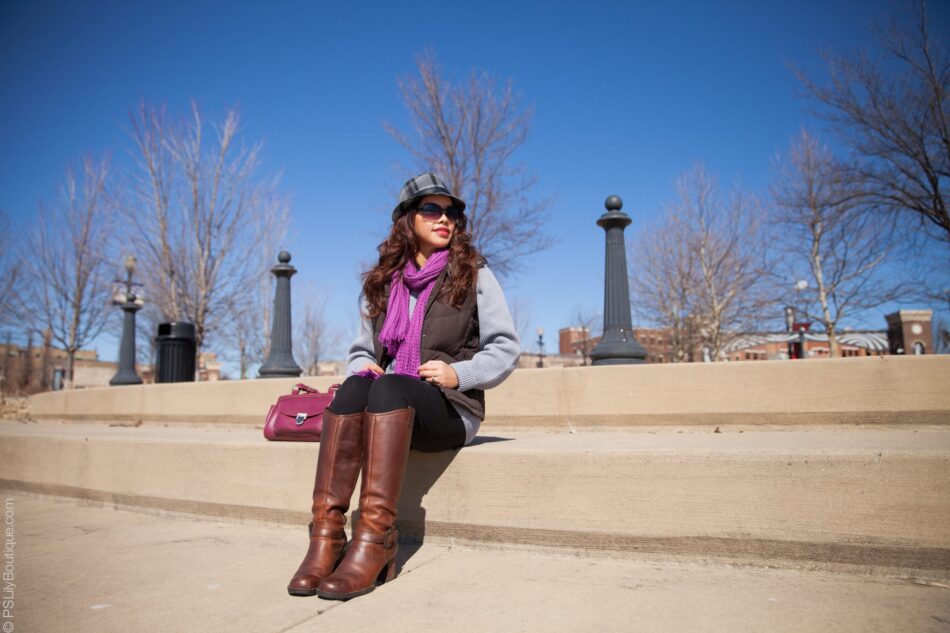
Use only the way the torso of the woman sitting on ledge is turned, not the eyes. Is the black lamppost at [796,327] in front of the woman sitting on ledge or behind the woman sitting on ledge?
behind

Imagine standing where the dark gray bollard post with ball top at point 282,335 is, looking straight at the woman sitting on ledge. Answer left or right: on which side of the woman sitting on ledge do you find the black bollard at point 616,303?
left

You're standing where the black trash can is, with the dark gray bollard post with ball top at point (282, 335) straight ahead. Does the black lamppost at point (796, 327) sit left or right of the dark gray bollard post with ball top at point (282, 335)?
left

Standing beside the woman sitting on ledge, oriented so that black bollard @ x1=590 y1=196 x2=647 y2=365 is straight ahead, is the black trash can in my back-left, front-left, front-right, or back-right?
front-left

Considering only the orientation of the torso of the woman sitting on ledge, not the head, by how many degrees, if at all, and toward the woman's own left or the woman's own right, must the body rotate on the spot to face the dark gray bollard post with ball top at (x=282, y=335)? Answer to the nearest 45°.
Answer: approximately 135° to the woman's own right

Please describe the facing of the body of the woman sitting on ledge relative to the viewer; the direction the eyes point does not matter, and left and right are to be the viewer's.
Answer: facing the viewer and to the left of the viewer

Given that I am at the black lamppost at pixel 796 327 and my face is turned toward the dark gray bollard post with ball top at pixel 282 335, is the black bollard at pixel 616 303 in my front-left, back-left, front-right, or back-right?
front-left

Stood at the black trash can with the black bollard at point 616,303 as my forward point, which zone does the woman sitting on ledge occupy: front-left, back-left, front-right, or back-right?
front-right

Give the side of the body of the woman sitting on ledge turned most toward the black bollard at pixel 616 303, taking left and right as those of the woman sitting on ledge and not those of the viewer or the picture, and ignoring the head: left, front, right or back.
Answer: back

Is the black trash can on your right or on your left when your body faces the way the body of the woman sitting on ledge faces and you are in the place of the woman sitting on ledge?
on your right
